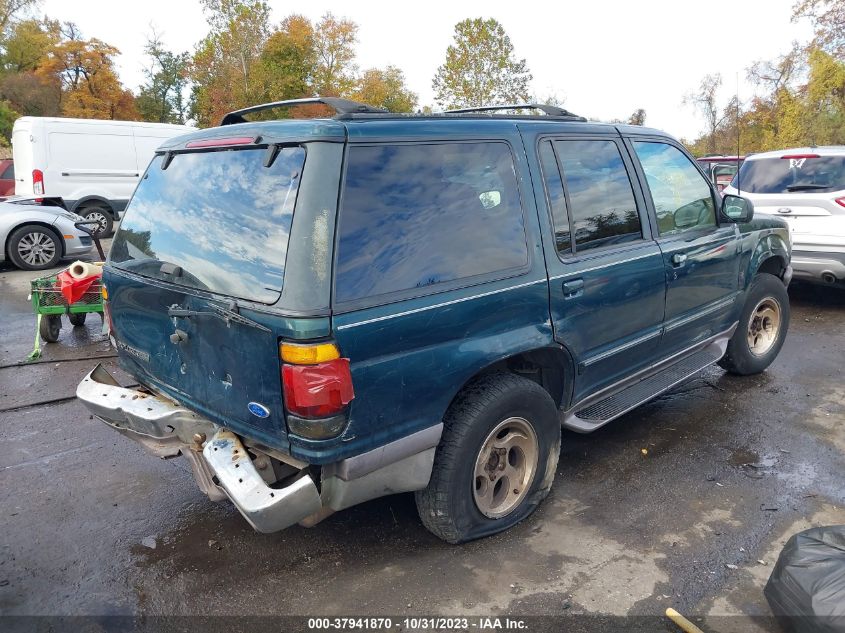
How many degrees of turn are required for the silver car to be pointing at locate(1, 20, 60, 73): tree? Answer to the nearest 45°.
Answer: approximately 90° to its left

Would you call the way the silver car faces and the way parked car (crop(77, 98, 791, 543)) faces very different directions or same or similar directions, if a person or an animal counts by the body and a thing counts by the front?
same or similar directions

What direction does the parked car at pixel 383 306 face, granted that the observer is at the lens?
facing away from the viewer and to the right of the viewer

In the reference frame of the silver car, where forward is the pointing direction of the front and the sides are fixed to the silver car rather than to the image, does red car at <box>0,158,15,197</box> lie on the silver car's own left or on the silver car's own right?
on the silver car's own left

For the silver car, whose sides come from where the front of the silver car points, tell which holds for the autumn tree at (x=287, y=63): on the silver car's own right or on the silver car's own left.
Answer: on the silver car's own left

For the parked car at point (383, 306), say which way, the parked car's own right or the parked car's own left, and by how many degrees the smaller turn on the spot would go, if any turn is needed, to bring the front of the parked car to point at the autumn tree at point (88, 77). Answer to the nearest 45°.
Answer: approximately 90° to the parked car's own left

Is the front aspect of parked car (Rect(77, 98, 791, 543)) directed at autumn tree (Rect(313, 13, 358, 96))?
no

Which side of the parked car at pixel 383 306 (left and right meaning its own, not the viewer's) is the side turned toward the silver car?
left

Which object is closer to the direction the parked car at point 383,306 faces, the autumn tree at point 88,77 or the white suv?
the white suv

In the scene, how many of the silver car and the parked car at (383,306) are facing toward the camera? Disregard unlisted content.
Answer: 0

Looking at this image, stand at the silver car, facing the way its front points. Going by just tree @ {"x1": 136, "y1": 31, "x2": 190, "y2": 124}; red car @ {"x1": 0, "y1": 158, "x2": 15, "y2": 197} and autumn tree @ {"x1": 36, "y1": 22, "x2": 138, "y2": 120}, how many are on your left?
3

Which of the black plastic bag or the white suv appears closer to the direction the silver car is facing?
the white suv

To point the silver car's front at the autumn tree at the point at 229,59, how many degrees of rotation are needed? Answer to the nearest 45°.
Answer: approximately 90° to its left

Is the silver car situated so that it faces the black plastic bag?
no

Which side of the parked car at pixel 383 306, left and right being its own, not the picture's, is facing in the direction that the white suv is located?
front

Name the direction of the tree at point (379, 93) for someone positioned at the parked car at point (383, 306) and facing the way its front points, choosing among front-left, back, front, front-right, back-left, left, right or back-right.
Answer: front-left

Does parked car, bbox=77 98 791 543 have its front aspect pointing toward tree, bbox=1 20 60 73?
no

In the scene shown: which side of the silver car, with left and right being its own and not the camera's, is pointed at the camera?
right
